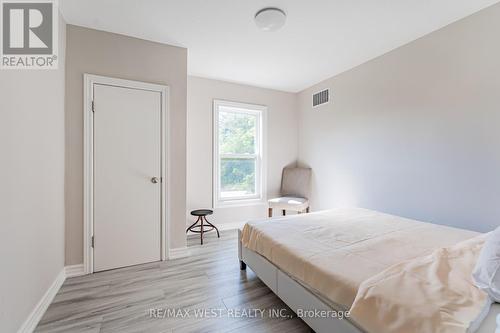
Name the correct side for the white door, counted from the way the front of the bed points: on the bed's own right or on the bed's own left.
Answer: on the bed's own left

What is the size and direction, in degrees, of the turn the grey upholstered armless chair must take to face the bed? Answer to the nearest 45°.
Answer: approximately 45° to its left

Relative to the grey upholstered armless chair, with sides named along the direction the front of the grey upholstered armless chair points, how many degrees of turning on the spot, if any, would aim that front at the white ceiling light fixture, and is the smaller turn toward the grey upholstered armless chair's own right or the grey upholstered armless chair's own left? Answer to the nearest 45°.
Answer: approximately 45° to the grey upholstered armless chair's own left

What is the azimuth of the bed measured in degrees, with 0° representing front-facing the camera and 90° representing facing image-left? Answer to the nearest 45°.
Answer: approximately 135°

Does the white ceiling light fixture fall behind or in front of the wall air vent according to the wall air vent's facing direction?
in front

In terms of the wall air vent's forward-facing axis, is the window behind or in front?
in front

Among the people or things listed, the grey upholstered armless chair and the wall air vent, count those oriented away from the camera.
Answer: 0

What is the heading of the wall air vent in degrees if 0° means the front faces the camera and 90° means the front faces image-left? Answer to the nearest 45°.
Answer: approximately 45°

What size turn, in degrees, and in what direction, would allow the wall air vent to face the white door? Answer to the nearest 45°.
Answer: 0° — it already faces it
